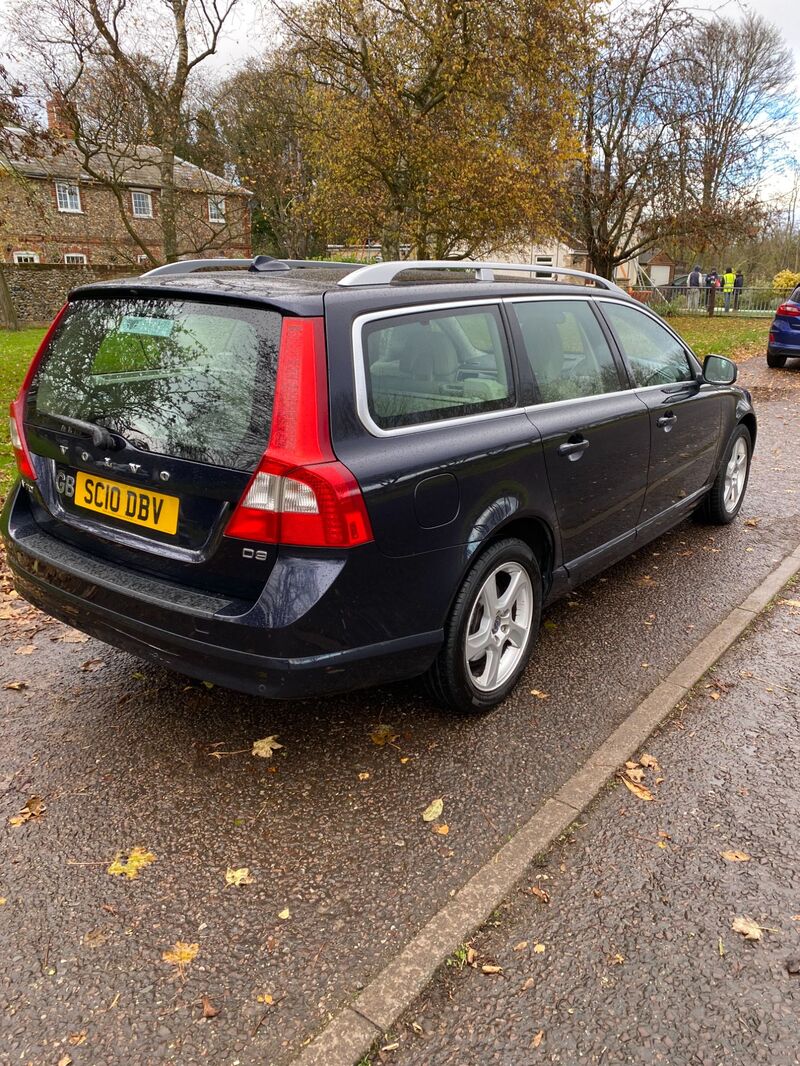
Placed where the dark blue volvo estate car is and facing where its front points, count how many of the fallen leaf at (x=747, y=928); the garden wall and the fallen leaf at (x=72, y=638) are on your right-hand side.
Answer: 1

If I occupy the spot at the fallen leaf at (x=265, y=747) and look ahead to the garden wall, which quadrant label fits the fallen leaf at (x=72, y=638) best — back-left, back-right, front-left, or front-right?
front-left

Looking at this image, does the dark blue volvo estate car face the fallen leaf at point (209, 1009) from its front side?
no

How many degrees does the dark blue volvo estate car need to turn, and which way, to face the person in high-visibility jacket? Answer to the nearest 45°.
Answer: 0° — it already faces them

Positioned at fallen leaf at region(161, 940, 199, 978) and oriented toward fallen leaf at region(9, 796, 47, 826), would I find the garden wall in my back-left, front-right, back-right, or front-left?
front-right

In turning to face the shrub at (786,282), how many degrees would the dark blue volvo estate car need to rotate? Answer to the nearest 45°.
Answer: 0° — it already faces it

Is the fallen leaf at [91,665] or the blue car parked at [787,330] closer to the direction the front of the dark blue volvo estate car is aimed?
the blue car parked

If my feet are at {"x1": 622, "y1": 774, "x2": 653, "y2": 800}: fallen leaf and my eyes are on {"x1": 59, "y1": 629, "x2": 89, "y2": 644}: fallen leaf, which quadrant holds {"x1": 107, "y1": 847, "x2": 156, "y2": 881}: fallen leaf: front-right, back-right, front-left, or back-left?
front-left

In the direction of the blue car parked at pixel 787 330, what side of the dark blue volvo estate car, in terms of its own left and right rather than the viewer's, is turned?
front

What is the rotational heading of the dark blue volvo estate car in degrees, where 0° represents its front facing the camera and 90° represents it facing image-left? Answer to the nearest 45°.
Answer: approximately 225°

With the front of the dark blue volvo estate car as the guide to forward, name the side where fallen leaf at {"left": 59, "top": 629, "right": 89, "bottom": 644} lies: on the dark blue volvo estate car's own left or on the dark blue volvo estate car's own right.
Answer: on the dark blue volvo estate car's own left
